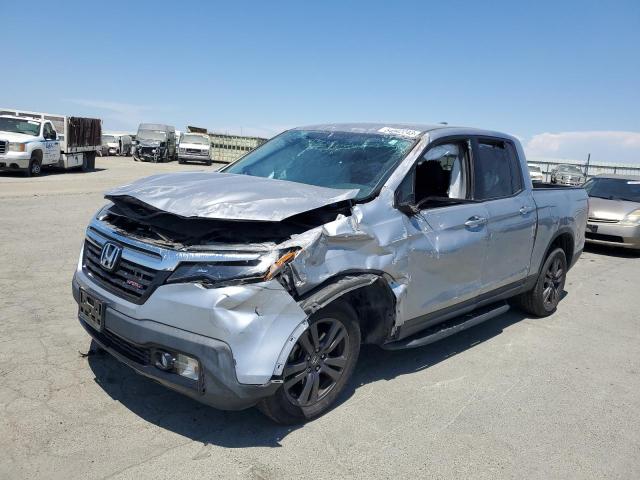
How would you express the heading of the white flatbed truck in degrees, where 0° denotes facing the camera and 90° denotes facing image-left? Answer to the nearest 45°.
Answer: approximately 45°

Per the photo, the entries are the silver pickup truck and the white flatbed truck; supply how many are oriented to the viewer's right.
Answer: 0

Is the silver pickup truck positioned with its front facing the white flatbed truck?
no

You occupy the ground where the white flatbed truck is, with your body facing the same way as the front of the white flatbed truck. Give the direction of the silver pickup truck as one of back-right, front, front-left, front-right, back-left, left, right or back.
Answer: front-left

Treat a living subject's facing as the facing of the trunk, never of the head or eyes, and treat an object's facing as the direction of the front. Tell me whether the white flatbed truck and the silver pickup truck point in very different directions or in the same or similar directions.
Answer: same or similar directions

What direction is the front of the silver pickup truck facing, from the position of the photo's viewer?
facing the viewer and to the left of the viewer
